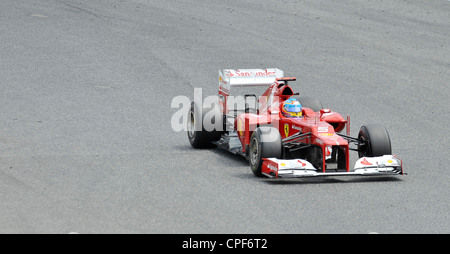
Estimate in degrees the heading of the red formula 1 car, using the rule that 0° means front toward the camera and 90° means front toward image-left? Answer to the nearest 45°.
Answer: approximately 315°
